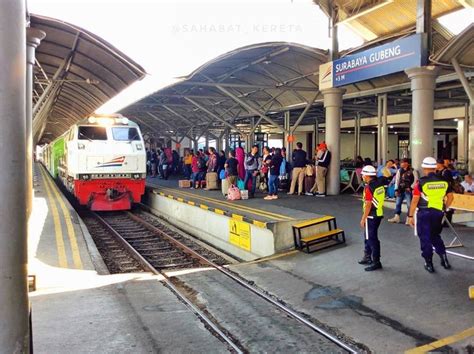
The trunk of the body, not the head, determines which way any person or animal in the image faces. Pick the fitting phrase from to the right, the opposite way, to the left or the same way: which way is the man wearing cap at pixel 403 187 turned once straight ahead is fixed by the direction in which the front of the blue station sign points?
the same way

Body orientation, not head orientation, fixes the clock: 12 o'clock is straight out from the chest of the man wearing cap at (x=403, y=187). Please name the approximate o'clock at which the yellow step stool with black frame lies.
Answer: The yellow step stool with black frame is roughly at 12 o'clock from the man wearing cap.

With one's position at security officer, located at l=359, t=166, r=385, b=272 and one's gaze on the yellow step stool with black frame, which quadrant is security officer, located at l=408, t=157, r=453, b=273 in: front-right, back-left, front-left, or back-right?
back-right

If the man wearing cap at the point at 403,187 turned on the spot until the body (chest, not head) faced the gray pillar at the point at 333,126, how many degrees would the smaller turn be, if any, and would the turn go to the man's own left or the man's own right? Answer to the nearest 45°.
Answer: approximately 90° to the man's own right

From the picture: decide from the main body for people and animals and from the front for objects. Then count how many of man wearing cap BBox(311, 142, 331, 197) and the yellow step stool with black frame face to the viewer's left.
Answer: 1

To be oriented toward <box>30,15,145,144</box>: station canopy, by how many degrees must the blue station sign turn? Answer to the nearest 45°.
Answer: approximately 45° to its right

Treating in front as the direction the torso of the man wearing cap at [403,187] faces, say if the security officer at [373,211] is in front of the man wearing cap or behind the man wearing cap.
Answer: in front
